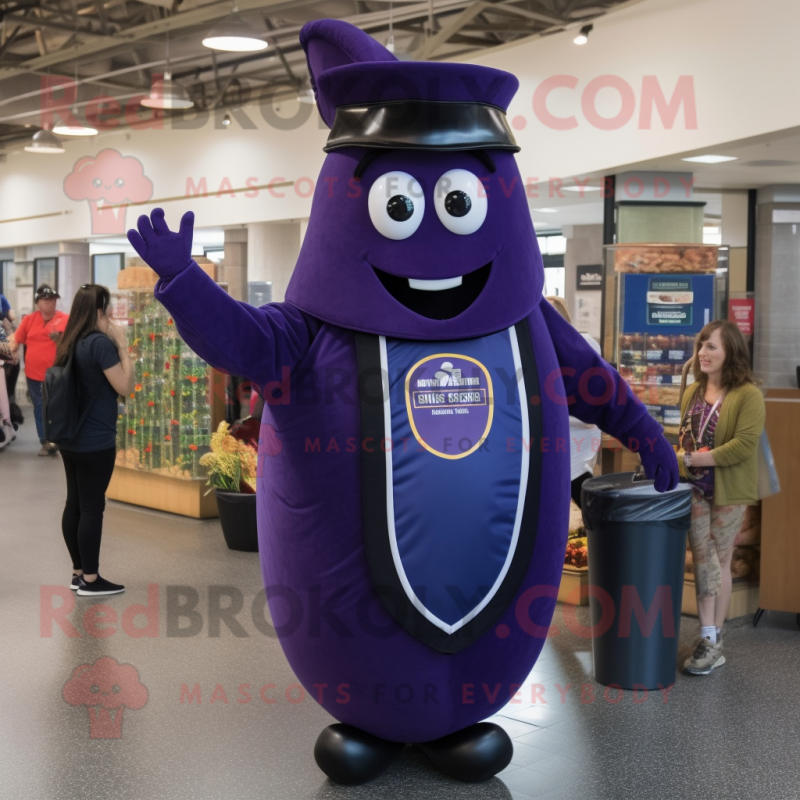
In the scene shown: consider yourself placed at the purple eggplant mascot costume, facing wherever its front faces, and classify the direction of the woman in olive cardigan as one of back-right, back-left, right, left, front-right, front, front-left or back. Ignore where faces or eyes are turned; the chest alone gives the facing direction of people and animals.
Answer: back-left

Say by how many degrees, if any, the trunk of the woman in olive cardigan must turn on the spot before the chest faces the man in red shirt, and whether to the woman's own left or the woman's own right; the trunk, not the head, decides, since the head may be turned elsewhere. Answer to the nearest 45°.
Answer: approximately 90° to the woman's own right

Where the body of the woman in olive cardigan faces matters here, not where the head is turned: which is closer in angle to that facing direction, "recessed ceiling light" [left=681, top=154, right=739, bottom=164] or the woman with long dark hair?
the woman with long dark hair

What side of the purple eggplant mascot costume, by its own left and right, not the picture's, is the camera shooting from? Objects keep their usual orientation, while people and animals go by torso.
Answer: front

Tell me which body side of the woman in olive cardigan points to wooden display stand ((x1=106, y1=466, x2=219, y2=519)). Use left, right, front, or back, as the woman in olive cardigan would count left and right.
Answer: right

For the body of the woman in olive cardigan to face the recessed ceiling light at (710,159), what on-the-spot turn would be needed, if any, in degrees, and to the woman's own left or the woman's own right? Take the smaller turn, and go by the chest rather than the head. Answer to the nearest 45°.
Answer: approximately 135° to the woman's own right

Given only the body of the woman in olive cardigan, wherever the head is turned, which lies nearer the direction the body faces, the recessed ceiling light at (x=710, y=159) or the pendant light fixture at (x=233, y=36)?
the pendant light fixture

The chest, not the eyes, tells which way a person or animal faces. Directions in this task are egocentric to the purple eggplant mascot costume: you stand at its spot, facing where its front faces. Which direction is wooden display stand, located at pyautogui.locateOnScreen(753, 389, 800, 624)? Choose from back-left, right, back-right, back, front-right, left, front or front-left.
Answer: back-left

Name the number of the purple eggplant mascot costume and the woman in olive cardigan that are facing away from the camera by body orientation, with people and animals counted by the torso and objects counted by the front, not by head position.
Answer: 0

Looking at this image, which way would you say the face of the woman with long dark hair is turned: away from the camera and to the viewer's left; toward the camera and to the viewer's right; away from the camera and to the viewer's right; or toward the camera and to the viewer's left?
away from the camera and to the viewer's right

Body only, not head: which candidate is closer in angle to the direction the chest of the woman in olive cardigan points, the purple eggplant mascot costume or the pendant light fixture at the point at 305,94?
the purple eggplant mascot costume

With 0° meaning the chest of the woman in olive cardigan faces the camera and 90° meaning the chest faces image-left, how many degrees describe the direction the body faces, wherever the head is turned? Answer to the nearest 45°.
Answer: approximately 45°

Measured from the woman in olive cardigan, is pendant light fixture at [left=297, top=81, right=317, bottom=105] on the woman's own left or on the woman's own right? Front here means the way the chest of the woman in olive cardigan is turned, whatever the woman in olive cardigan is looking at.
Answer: on the woman's own right

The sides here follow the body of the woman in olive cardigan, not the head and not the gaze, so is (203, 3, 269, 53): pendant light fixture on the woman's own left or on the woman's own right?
on the woman's own right
